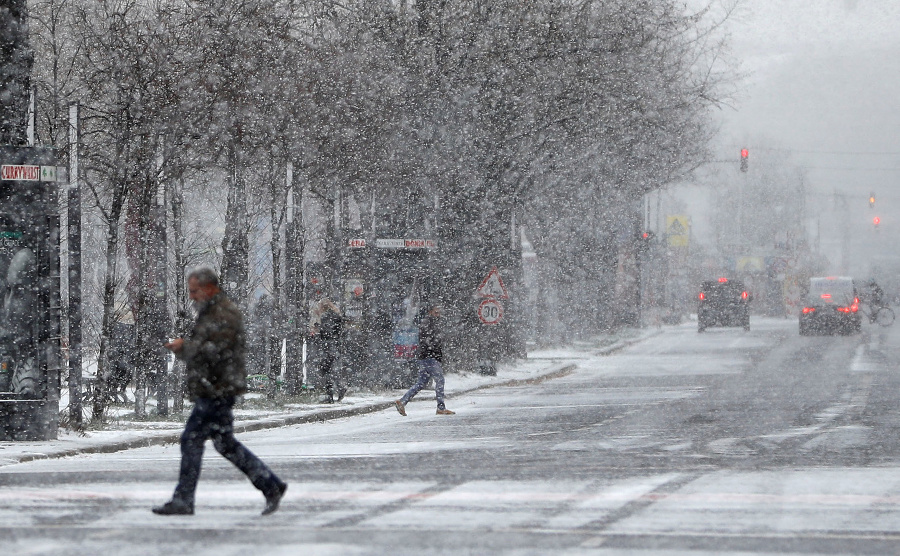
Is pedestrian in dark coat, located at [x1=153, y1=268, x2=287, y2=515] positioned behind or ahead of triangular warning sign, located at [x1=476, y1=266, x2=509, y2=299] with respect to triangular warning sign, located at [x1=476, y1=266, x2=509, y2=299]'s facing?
ahead

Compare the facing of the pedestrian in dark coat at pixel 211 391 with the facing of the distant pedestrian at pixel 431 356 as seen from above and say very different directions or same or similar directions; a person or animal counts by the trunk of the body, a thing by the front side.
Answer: very different directions

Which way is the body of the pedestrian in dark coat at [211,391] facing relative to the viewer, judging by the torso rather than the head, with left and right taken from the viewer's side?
facing to the left of the viewer

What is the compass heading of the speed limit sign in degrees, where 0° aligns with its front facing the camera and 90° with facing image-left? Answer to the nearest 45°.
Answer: approximately 0°

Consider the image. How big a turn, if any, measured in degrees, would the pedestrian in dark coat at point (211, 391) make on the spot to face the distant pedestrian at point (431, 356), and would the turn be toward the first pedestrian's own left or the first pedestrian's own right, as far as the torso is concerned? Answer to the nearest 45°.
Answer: approximately 90° to the first pedestrian's own right
